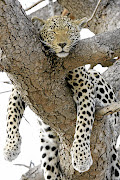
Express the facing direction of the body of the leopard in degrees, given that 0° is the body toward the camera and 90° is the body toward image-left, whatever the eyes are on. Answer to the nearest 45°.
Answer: approximately 0°
